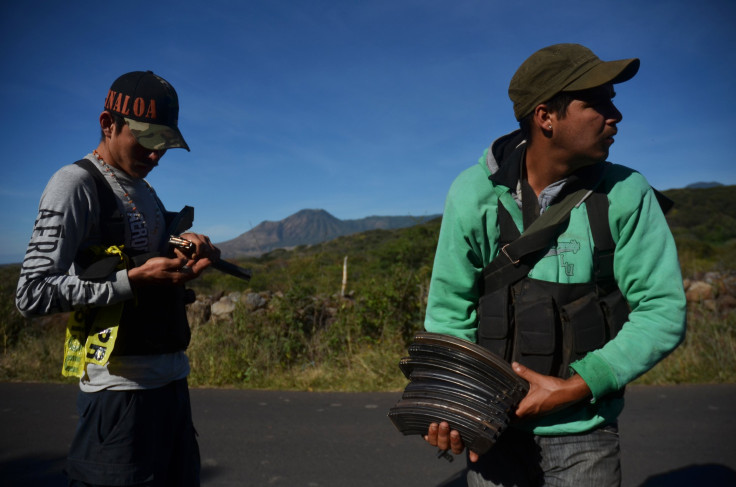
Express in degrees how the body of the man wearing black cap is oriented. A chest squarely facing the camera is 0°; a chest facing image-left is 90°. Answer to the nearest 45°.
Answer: approximately 315°

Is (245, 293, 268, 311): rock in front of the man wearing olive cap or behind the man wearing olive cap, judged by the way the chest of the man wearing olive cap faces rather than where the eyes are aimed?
behind

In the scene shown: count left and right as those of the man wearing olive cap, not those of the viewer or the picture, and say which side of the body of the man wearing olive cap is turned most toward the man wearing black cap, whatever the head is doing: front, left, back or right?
right

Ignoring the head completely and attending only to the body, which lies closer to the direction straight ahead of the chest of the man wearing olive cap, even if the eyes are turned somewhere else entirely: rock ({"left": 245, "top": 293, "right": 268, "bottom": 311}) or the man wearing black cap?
the man wearing black cap

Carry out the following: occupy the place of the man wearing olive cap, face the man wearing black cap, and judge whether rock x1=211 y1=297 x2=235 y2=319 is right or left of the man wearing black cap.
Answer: right

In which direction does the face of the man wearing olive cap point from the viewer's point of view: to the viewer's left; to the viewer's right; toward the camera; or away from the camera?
to the viewer's right

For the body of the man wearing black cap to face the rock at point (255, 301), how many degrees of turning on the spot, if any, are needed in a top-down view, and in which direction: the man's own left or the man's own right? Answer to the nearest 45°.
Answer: approximately 135° to the man's own left

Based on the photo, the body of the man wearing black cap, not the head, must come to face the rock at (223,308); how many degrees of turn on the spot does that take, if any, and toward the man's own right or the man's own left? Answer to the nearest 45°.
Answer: approximately 135° to the man's own left
